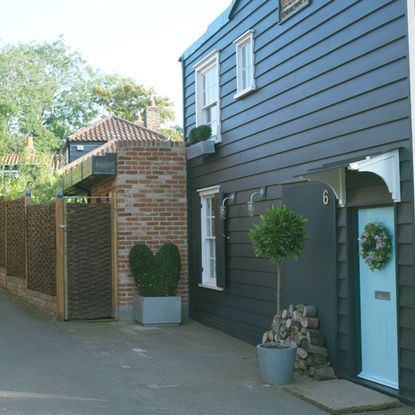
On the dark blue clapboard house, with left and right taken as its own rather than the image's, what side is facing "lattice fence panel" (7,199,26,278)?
right

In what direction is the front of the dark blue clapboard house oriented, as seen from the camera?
facing the viewer and to the left of the viewer

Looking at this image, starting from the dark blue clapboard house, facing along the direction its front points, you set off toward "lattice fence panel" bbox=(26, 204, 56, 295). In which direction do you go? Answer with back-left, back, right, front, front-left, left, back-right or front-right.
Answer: right

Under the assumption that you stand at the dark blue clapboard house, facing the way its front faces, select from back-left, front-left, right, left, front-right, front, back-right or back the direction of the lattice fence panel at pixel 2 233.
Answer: right
